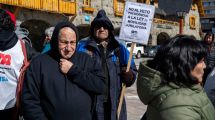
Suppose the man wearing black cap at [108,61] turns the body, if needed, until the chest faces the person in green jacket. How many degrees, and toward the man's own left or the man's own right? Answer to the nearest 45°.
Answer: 0° — they already face them

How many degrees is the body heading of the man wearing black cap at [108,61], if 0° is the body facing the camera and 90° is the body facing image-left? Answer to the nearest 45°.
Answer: approximately 0°

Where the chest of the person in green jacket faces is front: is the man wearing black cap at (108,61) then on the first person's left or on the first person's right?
on the first person's left

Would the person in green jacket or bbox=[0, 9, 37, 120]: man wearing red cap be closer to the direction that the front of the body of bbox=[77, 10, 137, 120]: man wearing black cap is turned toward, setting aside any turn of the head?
the person in green jacket

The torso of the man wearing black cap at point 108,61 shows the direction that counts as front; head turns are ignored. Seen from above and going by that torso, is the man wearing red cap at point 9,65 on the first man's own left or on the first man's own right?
on the first man's own right
